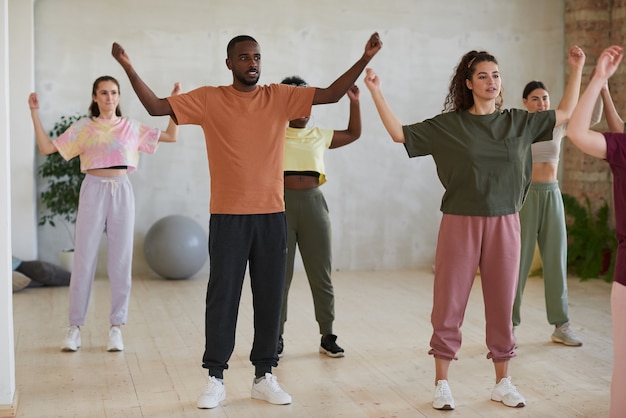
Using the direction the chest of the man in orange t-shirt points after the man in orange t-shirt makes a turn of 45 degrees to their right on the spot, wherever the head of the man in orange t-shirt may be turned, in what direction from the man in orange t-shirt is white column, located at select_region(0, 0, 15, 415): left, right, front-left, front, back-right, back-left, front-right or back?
front-right

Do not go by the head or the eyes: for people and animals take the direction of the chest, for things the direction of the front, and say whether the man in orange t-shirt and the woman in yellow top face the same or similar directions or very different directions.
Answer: same or similar directions

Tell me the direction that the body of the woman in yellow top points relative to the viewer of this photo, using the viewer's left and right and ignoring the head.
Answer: facing the viewer

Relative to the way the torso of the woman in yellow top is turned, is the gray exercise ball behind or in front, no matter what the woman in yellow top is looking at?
behind

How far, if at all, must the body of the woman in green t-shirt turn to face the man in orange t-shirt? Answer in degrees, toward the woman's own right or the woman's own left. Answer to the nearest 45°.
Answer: approximately 90° to the woman's own right

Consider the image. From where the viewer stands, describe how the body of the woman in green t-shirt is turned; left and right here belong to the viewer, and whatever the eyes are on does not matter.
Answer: facing the viewer

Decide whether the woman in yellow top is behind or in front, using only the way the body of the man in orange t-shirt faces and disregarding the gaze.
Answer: behind

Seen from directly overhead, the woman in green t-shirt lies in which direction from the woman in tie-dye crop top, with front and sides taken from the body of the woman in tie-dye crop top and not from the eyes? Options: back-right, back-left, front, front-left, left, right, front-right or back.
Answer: front-left

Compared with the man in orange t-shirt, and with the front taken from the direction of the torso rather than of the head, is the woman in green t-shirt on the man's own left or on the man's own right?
on the man's own left
